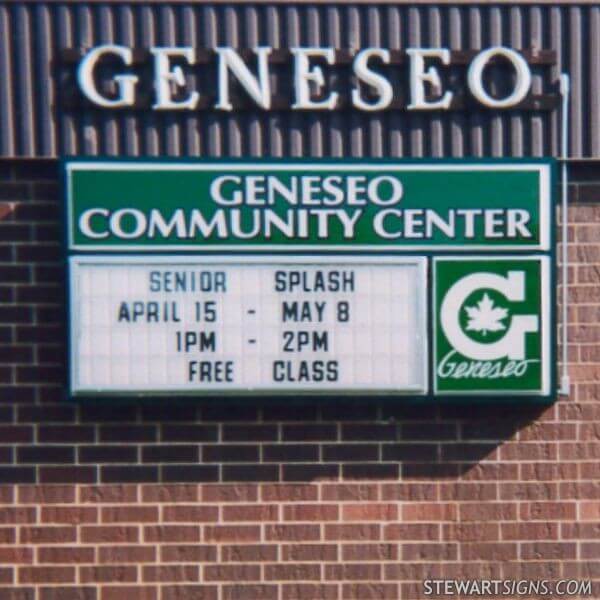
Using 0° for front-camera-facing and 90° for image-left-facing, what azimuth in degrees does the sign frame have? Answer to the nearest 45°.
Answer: approximately 0°
